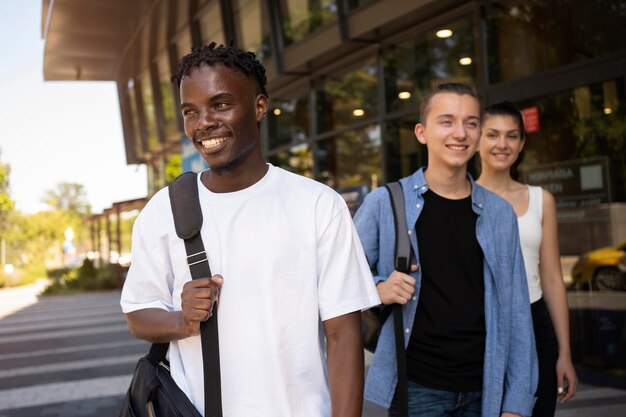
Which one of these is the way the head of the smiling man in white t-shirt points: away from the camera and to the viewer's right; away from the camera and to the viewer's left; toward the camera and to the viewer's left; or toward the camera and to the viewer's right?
toward the camera and to the viewer's left

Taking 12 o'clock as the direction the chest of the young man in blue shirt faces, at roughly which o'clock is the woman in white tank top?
The woman in white tank top is roughly at 7 o'clock from the young man in blue shirt.

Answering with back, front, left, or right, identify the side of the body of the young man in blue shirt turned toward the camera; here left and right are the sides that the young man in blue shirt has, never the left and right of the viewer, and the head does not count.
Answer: front

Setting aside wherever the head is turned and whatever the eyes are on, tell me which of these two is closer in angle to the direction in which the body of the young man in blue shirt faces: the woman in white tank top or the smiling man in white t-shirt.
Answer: the smiling man in white t-shirt

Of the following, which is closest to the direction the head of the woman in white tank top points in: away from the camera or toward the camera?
toward the camera

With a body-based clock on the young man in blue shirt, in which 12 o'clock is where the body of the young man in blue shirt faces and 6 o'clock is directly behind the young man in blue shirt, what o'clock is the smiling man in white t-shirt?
The smiling man in white t-shirt is roughly at 1 o'clock from the young man in blue shirt.
